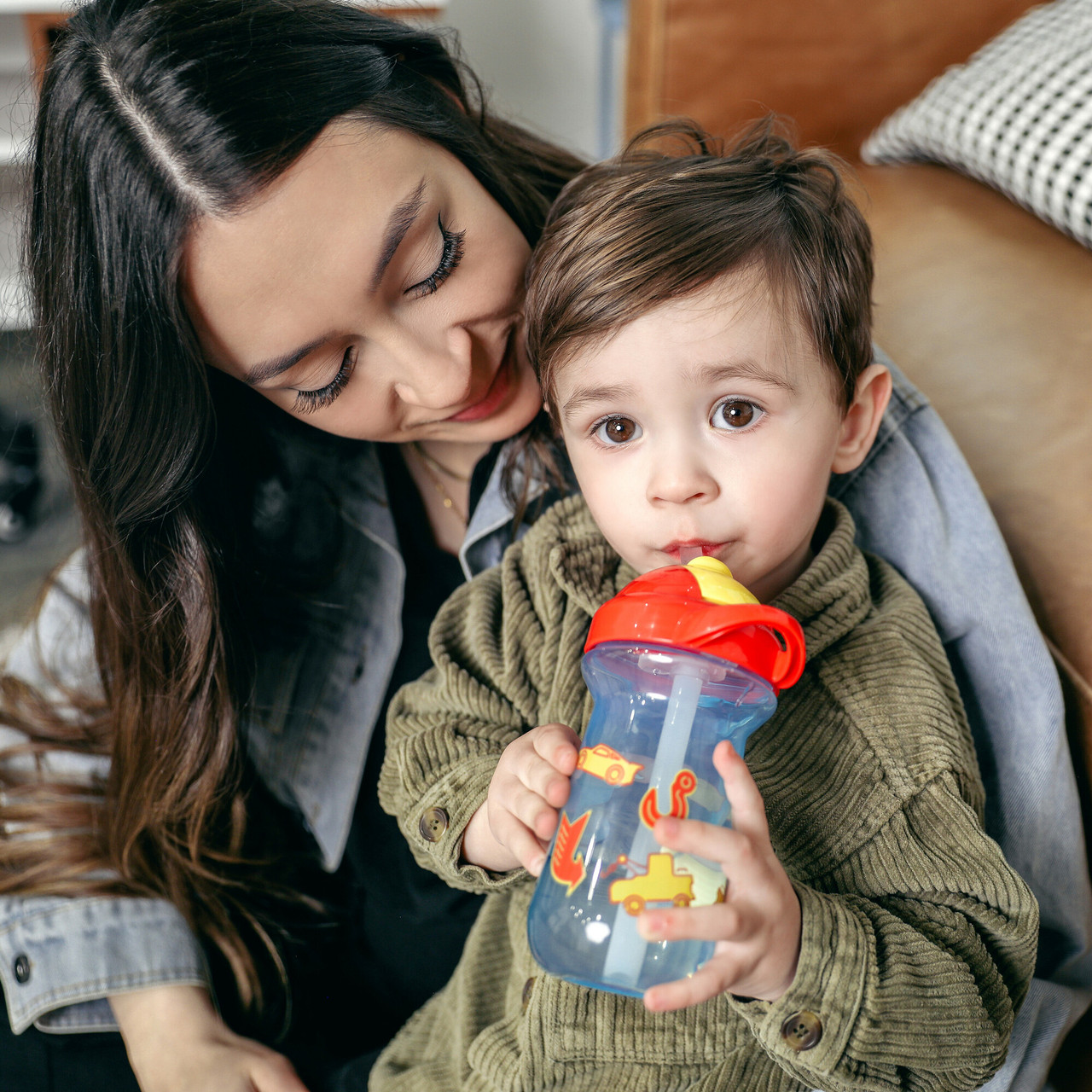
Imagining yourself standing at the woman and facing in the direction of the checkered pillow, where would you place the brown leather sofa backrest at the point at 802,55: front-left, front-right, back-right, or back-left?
front-left

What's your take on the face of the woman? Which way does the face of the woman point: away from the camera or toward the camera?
toward the camera

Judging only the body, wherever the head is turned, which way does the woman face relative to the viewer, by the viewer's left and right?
facing the viewer and to the right of the viewer

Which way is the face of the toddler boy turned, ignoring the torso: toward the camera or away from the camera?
toward the camera
